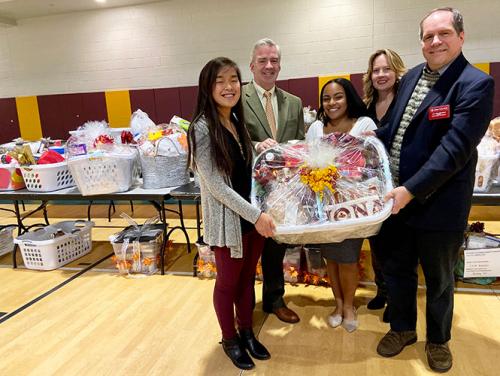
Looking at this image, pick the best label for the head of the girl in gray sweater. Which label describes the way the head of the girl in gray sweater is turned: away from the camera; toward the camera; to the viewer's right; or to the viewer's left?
toward the camera

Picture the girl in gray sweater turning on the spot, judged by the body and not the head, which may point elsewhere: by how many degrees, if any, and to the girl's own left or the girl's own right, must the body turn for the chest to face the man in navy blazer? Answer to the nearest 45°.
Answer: approximately 45° to the girl's own left

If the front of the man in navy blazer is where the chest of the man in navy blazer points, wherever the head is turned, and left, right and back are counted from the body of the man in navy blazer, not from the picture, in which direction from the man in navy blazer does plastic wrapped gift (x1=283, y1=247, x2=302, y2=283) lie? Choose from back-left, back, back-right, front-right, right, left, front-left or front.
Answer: right

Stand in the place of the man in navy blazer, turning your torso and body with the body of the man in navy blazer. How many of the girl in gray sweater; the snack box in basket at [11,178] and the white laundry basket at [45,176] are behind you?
0

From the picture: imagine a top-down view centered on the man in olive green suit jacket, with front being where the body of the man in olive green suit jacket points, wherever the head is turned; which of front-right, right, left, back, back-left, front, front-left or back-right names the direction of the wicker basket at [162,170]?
back-right

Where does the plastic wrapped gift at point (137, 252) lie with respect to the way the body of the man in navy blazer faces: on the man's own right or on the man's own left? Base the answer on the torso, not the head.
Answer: on the man's own right

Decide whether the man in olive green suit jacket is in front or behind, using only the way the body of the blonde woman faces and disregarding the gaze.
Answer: in front

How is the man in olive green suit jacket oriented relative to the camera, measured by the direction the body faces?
toward the camera

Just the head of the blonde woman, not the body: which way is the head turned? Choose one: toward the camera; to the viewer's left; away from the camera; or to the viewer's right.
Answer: toward the camera

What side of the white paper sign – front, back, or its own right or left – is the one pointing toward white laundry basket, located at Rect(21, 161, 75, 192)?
right

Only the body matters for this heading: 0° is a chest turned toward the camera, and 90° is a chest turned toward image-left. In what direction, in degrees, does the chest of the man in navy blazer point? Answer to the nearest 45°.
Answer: approximately 45°

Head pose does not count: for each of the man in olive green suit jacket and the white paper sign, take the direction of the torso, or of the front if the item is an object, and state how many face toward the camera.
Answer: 2

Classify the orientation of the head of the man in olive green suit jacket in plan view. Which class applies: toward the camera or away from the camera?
toward the camera

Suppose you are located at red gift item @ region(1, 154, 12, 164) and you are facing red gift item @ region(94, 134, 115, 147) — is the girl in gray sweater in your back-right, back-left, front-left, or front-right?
front-right

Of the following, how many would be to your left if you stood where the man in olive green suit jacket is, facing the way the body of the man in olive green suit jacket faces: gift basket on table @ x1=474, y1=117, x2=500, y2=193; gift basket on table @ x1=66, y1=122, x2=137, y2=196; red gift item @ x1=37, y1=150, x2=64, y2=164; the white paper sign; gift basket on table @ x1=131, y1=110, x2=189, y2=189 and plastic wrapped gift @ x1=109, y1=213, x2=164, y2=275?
2

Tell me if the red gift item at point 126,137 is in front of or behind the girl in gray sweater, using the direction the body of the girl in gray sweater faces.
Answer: behind

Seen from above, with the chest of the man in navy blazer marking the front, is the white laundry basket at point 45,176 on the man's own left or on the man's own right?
on the man's own right

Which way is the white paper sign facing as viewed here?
toward the camera

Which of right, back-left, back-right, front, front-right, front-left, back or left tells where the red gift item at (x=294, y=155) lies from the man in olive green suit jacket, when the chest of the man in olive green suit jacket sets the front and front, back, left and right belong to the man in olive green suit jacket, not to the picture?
front
